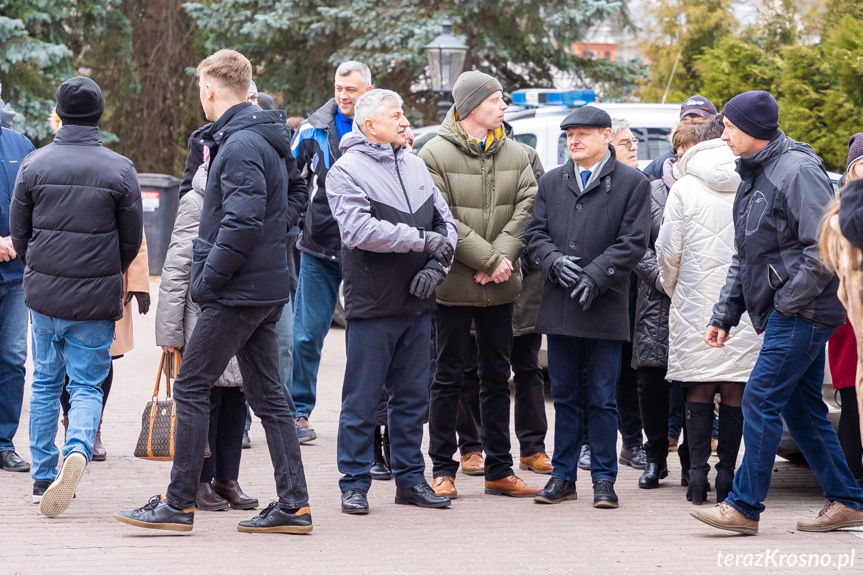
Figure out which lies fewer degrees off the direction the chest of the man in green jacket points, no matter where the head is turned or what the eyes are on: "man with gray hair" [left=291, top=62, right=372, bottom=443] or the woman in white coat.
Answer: the woman in white coat

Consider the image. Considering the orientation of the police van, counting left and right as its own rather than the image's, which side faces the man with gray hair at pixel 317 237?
front

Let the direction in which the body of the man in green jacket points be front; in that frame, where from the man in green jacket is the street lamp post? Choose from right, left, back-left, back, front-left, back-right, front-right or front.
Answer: back-left

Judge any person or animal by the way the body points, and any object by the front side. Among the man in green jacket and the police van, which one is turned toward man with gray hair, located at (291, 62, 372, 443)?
the police van

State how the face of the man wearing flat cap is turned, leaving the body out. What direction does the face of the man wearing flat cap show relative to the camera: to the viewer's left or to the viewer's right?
to the viewer's left

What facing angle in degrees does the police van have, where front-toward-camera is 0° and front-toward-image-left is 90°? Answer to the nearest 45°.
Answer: approximately 45°

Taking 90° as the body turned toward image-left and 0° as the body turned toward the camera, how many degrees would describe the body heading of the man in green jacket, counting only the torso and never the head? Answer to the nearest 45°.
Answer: approximately 315°

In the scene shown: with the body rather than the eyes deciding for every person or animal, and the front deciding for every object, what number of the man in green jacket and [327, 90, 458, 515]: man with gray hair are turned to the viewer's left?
0

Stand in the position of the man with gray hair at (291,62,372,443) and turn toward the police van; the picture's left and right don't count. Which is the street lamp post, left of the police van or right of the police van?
left

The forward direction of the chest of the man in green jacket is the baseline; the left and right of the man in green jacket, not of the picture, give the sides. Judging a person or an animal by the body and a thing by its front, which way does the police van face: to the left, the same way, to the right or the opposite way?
to the right
